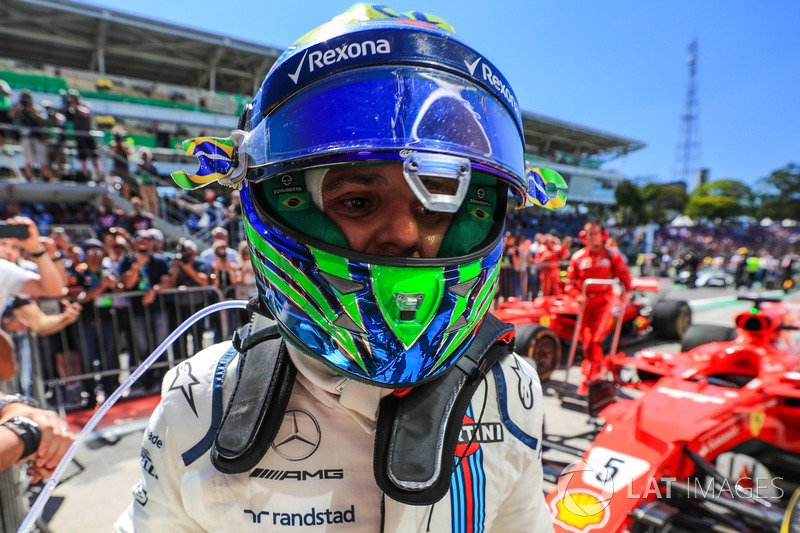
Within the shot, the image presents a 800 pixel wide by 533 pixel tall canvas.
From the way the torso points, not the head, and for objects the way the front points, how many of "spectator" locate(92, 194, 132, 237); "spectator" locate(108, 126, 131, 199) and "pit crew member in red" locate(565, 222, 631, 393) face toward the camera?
3

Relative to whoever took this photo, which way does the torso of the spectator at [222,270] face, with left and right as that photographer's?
facing the viewer and to the right of the viewer

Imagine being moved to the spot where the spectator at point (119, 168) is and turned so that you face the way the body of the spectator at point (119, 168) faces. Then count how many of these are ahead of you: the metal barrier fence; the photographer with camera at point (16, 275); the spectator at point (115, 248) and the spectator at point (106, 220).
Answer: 4

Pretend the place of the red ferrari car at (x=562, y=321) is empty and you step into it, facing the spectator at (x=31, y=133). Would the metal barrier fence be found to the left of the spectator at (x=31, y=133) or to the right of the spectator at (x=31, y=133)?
left

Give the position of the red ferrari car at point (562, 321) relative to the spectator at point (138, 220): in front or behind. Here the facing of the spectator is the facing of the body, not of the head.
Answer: in front

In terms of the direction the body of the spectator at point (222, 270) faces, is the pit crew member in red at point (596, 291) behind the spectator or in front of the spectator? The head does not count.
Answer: in front

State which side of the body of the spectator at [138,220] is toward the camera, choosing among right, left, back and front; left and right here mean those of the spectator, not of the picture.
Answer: front

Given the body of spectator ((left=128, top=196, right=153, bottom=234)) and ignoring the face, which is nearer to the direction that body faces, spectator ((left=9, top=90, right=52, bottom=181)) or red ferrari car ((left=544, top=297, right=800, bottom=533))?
the red ferrari car

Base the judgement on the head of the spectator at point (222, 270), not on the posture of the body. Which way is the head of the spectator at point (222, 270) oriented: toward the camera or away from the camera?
toward the camera

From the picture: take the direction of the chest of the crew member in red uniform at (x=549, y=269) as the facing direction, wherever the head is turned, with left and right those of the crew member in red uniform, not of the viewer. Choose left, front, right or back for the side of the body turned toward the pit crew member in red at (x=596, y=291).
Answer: front

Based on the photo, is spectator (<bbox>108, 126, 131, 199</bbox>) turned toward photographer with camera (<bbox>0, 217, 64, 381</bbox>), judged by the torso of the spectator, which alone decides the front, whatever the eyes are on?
yes
